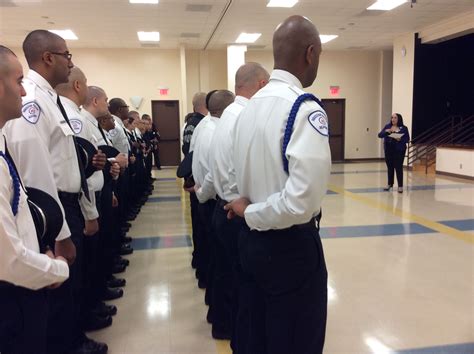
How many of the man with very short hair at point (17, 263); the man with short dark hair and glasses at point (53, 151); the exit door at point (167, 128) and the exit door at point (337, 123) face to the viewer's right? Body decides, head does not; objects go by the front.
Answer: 2

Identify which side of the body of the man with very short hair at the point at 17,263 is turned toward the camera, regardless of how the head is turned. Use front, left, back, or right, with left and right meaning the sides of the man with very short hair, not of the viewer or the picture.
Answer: right

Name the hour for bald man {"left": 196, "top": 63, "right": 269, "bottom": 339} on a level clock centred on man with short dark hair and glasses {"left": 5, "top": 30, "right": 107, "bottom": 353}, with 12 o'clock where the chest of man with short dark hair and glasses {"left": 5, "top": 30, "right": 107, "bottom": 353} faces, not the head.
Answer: bald man {"left": 196, "top": 63, "right": 269, "bottom": 339} is roughly at 12 o'clock from man with short dark hair and glasses {"left": 5, "top": 30, "right": 107, "bottom": 353}.

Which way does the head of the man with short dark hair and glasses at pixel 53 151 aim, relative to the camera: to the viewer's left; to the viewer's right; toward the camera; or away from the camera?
to the viewer's right

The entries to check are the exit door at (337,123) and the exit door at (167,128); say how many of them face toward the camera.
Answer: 2

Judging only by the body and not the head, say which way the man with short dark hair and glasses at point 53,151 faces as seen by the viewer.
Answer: to the viewer's right

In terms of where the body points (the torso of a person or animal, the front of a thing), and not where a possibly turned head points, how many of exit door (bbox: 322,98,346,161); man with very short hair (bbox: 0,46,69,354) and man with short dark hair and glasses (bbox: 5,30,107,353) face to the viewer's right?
2

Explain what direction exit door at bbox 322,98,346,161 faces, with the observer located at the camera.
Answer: facing the viewer

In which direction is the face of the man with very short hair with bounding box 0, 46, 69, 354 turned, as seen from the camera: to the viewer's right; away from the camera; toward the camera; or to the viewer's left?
to the viewer's right

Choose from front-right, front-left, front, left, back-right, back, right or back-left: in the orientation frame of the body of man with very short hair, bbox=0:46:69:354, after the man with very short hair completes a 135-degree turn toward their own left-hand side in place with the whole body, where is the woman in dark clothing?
right

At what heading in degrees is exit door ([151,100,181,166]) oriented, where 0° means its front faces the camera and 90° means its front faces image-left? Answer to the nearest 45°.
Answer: approximately 0°

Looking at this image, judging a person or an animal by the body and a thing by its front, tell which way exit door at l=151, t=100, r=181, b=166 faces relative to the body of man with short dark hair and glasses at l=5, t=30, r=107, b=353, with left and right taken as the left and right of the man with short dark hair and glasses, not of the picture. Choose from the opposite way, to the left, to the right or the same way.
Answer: to the right
